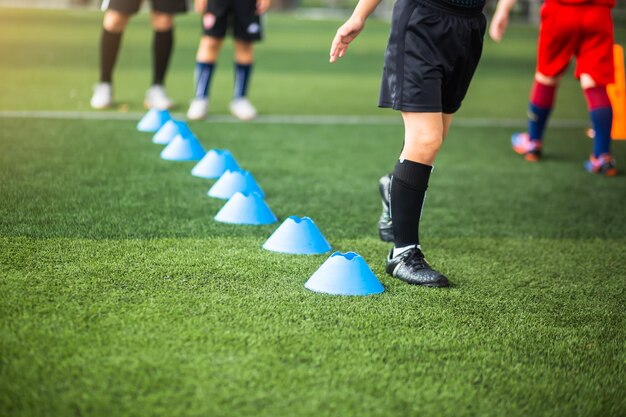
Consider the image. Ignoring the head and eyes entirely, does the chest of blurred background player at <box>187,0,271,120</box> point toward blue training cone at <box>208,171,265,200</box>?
yes

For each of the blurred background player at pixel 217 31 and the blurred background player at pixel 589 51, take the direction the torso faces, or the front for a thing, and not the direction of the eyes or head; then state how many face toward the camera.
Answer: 1

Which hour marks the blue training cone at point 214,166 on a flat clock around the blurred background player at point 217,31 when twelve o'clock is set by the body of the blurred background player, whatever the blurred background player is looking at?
The blue training cone is roughly at 12 o'clock from the blurred background player.

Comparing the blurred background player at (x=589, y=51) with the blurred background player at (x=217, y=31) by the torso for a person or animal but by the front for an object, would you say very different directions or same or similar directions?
very different directions

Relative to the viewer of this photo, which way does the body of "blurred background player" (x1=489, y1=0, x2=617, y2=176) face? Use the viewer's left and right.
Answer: facing away from the viewer and to the left of the viewer

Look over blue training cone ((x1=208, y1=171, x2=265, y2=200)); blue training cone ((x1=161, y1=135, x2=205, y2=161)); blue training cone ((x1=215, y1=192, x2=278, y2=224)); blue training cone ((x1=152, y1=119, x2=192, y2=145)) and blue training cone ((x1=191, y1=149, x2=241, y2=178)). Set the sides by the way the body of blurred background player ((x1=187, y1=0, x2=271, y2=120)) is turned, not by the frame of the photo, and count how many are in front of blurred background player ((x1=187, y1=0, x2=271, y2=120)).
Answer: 5

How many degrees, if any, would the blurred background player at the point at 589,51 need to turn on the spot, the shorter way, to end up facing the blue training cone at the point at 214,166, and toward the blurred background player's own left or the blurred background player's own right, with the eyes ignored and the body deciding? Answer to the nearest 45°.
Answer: approximately 90° to the blurred background player's own left

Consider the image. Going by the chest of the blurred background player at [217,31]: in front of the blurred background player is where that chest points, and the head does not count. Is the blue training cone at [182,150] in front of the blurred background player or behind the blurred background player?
in front

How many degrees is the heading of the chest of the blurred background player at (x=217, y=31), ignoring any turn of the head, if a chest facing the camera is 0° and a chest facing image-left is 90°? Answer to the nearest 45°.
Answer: approximately 0°

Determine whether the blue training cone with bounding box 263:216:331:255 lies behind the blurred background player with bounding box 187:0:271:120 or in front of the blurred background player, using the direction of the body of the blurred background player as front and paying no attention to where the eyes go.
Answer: in front

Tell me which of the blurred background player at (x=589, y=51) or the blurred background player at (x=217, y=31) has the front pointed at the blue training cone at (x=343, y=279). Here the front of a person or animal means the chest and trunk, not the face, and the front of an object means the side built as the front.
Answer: the blurred background player at (x=217, y=31)

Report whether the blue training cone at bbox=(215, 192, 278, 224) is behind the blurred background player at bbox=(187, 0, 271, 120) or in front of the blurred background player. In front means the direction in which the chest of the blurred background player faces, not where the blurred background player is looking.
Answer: in front

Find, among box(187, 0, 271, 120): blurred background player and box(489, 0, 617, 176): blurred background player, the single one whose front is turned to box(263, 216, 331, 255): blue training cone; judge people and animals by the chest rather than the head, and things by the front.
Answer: box(187, 0, 271, 120): blurred background player
